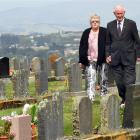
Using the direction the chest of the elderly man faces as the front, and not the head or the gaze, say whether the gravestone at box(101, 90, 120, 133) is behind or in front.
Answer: in front

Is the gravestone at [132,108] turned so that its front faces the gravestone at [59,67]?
no

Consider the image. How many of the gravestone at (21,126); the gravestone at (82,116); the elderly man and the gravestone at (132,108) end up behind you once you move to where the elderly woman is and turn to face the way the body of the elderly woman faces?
0

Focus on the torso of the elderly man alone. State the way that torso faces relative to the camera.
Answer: toward the camera

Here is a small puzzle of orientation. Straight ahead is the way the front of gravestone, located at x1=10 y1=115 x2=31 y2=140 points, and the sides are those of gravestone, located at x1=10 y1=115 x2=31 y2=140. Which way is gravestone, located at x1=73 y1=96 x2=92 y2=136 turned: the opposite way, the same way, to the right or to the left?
the same way

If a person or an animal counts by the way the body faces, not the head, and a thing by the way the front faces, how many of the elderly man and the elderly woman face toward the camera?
2

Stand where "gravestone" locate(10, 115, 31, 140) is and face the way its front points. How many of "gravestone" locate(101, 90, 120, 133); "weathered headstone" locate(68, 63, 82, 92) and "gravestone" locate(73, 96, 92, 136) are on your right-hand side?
0

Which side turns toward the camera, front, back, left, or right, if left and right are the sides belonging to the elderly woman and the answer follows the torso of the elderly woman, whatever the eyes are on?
front

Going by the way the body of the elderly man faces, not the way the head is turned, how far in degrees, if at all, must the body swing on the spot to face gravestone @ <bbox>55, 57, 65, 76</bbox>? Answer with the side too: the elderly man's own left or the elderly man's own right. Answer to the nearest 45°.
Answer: approximately 180°

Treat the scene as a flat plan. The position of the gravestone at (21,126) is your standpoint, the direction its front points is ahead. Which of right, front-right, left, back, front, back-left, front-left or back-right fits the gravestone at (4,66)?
back-left

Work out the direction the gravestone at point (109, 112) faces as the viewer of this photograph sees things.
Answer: facing the viewer and to the right of the viewer

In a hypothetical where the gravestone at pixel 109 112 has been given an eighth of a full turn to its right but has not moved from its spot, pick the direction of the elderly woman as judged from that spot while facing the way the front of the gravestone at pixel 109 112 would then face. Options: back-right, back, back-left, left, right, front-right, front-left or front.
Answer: back

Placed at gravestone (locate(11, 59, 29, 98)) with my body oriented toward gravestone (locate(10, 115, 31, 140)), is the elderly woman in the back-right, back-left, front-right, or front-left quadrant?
front-left

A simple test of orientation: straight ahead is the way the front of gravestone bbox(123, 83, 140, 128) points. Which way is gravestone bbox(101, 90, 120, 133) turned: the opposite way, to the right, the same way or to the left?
the same way

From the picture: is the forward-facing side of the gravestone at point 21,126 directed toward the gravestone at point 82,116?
no

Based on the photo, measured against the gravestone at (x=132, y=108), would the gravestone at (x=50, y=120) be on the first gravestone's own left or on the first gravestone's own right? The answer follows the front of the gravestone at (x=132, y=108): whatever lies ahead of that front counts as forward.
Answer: on the first gravestone's own right
